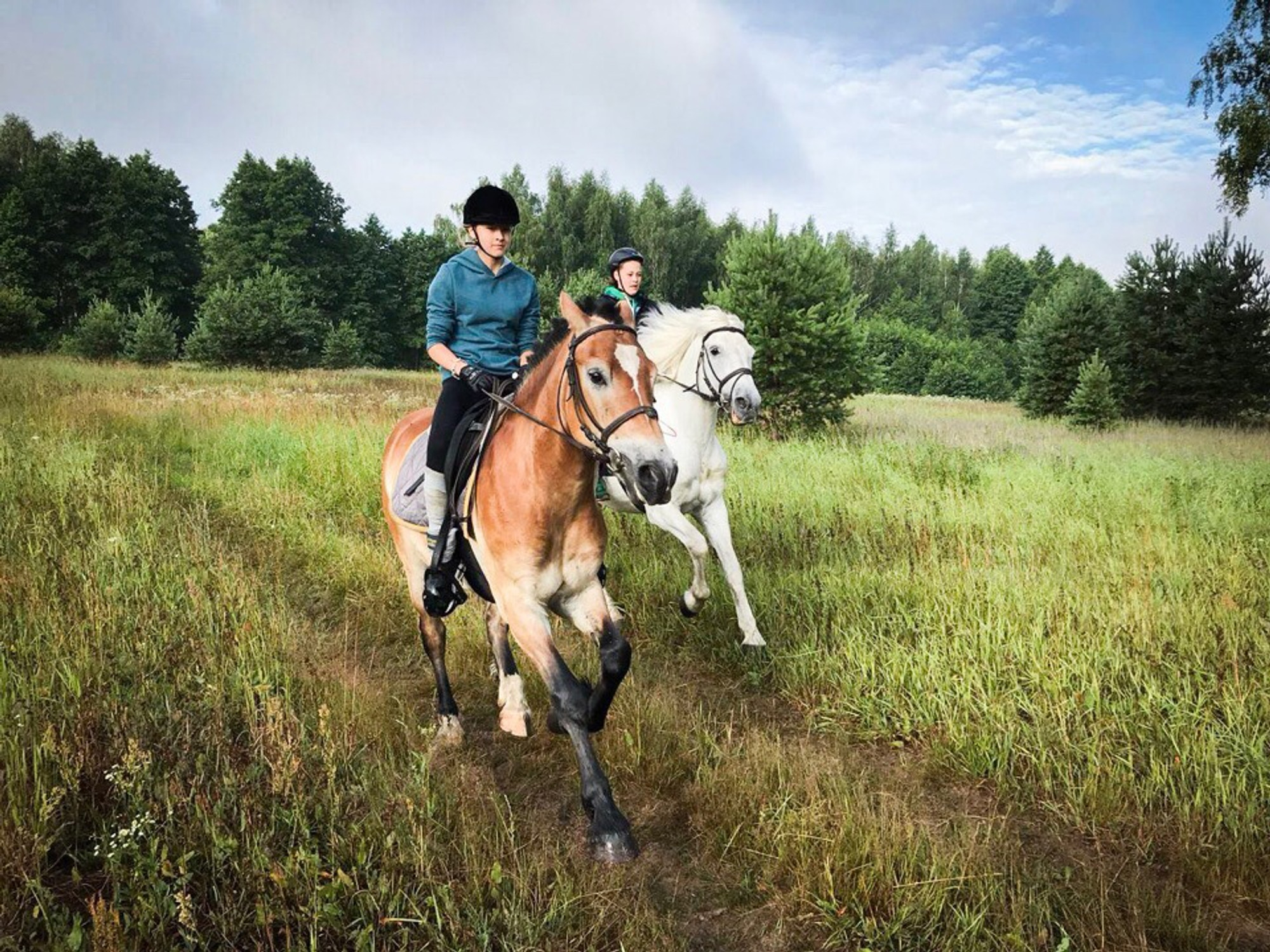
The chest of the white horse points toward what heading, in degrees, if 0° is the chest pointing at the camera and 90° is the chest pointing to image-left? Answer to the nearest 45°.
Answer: approximately 315°

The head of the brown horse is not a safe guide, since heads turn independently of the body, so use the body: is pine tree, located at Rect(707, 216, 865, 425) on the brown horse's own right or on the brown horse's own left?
on the brown horse's own left

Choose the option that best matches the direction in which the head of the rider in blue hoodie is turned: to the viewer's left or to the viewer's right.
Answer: to the viewer's right

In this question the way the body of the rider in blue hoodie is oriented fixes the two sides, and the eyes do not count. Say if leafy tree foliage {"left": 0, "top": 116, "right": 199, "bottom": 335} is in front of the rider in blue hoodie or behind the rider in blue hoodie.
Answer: behind

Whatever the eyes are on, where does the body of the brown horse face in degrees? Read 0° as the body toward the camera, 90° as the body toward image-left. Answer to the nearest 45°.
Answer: approximately 315°

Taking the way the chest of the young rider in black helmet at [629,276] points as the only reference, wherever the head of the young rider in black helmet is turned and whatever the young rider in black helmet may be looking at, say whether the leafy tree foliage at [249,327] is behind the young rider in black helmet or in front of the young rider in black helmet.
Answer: behind
